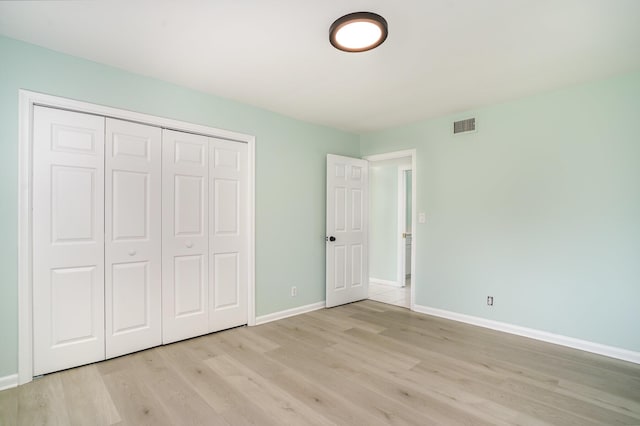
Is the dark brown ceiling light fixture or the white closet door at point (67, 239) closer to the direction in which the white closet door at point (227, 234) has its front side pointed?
the dark brown ceiling light fixture

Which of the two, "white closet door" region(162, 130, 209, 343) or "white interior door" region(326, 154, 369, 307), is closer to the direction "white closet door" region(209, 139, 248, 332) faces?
the white interior door

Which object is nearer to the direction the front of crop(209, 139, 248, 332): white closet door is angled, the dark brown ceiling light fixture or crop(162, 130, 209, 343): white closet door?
the dark brown ceiling light fixture

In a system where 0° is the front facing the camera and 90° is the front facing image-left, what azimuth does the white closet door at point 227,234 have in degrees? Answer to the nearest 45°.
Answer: approximately 315°

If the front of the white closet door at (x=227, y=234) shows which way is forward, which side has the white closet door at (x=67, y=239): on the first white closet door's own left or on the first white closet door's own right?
on the first white closet door's own right

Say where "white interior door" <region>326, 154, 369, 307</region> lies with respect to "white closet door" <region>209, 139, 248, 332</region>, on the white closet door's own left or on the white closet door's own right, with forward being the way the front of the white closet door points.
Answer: on the white closet door's own left

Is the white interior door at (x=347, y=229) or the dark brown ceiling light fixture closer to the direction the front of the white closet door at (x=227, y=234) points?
the dark brown ceiling light fixture

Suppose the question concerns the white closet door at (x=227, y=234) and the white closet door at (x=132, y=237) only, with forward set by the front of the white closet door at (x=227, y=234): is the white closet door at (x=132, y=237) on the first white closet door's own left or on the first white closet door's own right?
on the first white closet door's own right

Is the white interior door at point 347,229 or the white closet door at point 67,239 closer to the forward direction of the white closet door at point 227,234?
the white interior door

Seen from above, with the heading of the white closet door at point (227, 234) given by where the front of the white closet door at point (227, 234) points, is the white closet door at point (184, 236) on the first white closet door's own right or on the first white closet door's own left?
on the first white closet door's own right
